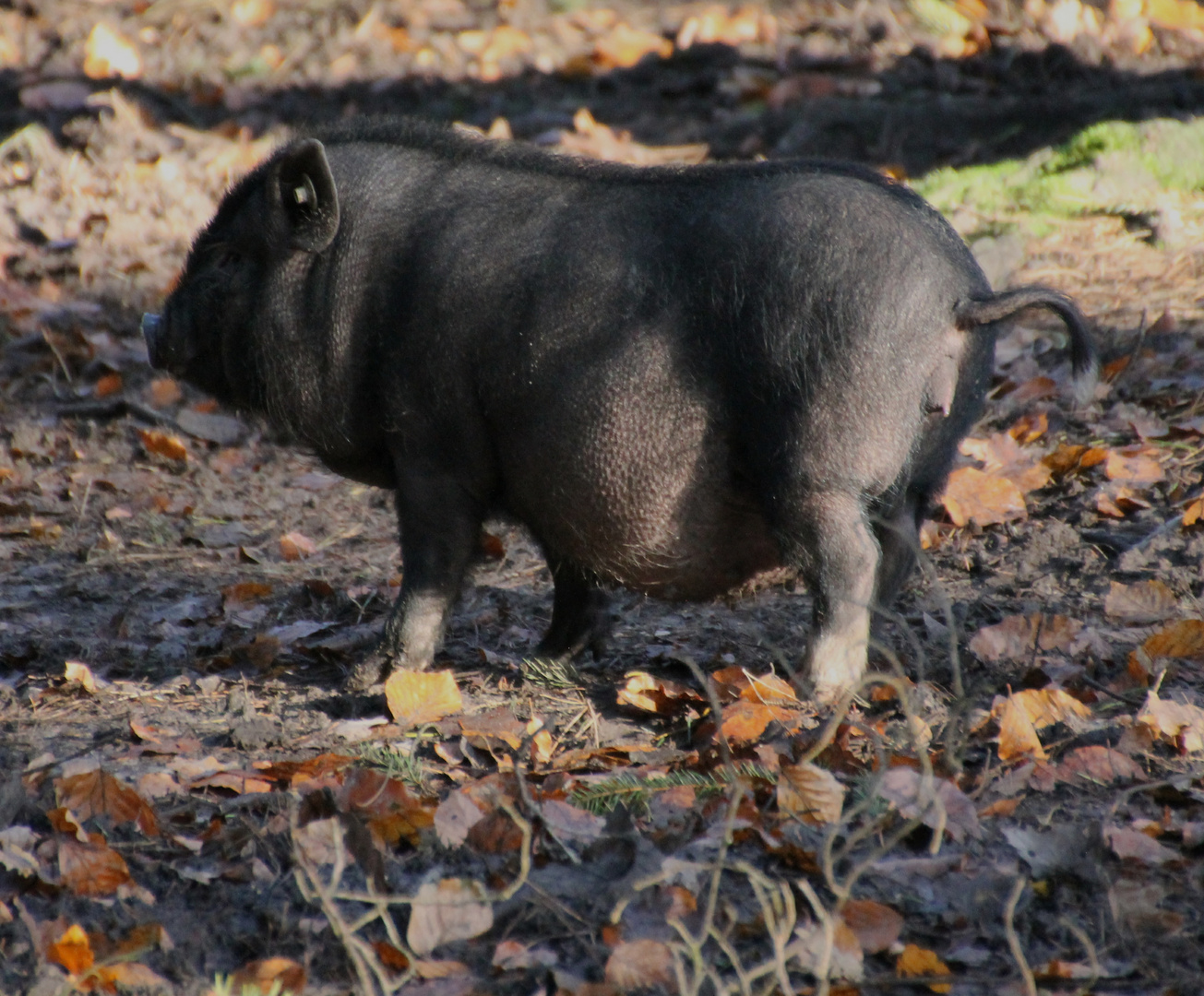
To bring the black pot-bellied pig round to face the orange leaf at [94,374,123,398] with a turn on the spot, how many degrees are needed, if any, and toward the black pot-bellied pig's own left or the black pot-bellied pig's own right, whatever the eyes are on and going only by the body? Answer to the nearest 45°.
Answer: approximately 45° to the black pot-bellied pig's own right

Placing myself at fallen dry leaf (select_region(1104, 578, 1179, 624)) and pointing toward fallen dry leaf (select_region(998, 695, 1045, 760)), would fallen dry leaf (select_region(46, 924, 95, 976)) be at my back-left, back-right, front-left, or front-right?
front-right

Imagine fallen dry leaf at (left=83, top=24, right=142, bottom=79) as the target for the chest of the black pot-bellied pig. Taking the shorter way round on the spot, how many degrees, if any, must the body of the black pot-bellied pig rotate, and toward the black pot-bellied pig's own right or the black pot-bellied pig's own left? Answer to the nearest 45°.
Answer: approximately 45° to the black pot-bellied pig's own right

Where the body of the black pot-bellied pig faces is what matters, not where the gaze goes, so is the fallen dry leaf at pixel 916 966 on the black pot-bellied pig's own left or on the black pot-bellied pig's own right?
on the black pot-bellied pig's own left

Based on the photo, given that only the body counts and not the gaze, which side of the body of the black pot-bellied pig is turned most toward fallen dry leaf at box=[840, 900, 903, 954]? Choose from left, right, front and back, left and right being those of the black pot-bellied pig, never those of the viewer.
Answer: left

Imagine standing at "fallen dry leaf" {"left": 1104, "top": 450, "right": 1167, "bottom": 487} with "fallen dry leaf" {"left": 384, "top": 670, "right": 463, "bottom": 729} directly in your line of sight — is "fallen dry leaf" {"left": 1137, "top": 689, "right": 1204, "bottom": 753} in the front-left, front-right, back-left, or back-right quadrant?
front-left

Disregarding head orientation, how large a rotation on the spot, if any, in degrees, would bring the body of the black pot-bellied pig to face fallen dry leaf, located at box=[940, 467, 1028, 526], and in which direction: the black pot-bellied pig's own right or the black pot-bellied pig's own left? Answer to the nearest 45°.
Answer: approximately 135° to the black pot-bellied pig's own right

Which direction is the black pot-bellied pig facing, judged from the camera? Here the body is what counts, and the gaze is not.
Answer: to the viewer's left

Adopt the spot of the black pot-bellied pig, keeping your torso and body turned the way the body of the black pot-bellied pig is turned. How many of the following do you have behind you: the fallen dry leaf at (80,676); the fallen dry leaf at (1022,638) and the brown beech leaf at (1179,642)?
2

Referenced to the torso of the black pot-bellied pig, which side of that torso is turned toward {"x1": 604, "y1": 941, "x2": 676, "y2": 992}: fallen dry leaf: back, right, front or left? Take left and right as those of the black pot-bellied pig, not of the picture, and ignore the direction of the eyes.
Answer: left

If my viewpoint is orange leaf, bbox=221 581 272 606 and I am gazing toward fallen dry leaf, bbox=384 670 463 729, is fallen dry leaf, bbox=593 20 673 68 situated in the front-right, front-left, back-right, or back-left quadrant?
back-left

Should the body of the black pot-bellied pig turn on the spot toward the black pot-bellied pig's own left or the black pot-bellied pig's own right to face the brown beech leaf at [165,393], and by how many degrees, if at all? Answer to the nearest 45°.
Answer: approximately 45° to the black pot-bellied pig's own right

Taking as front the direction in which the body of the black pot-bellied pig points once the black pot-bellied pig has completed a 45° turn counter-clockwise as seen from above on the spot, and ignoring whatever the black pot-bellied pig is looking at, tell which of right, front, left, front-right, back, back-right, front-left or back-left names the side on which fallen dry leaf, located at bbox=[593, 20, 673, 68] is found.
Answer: back-right

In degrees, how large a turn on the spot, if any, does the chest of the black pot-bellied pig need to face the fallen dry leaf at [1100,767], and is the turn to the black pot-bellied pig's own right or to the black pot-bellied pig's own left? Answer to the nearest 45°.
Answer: approximately 135° to the black pot-bellied pig's own left
